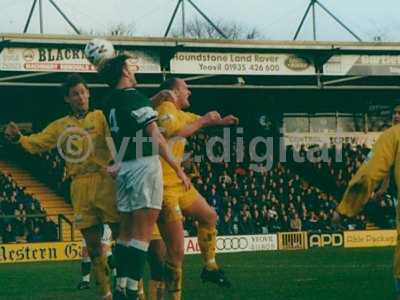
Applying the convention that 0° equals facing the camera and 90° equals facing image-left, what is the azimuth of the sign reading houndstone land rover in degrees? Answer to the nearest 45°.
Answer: approximately 0°

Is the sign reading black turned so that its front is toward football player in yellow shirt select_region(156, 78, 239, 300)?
yes

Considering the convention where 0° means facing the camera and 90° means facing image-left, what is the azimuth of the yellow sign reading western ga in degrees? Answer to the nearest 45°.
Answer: approximately 0°
